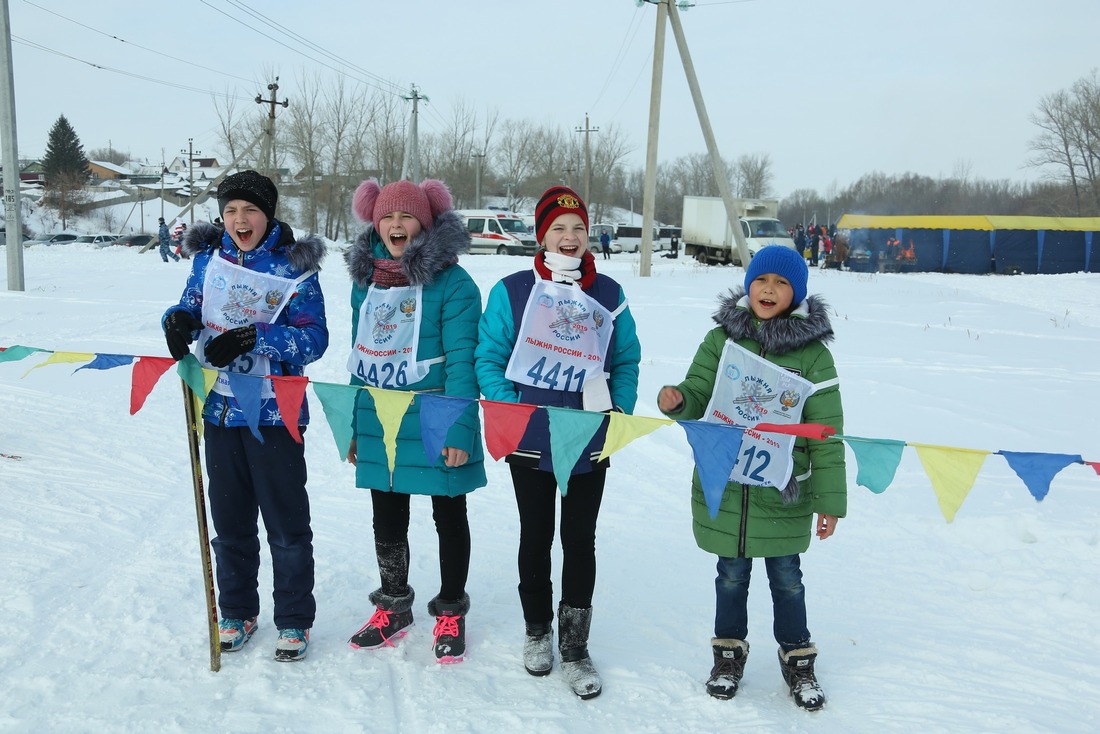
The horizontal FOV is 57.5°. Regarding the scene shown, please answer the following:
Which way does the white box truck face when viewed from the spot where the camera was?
facing the viewer and to the right of the viewer

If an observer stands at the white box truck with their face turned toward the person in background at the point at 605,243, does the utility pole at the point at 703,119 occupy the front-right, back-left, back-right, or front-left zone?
back-left

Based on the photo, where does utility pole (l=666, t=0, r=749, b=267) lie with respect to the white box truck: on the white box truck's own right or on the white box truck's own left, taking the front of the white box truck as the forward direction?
on the white box truck's own right

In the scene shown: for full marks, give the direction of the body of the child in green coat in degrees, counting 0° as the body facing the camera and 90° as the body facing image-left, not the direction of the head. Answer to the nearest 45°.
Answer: approximately 0°

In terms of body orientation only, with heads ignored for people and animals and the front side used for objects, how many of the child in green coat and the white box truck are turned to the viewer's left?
0

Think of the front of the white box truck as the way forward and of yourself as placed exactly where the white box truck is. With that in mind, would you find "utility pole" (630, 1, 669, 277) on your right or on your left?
on your right

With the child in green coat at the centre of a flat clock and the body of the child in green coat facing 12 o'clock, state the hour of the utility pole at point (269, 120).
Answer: The utility pole is roughly at 5 o'clock from the child in green coat.

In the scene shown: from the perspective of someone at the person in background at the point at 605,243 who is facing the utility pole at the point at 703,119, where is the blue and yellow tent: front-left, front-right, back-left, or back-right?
front-left

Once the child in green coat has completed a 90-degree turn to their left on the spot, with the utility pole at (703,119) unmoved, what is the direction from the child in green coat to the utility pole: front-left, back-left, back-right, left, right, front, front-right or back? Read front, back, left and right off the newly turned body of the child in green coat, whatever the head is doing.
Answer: left

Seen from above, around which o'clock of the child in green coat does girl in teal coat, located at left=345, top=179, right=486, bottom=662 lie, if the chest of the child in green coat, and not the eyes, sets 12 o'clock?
The girl in teal coat is roughly at 3 o'clock from the child in green coat.

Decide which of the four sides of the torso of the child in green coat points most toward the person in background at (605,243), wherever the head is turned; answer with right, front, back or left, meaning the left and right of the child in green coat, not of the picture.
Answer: back

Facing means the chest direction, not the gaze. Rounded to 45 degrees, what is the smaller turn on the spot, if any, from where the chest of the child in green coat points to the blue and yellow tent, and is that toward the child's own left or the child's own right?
approximately 180°
